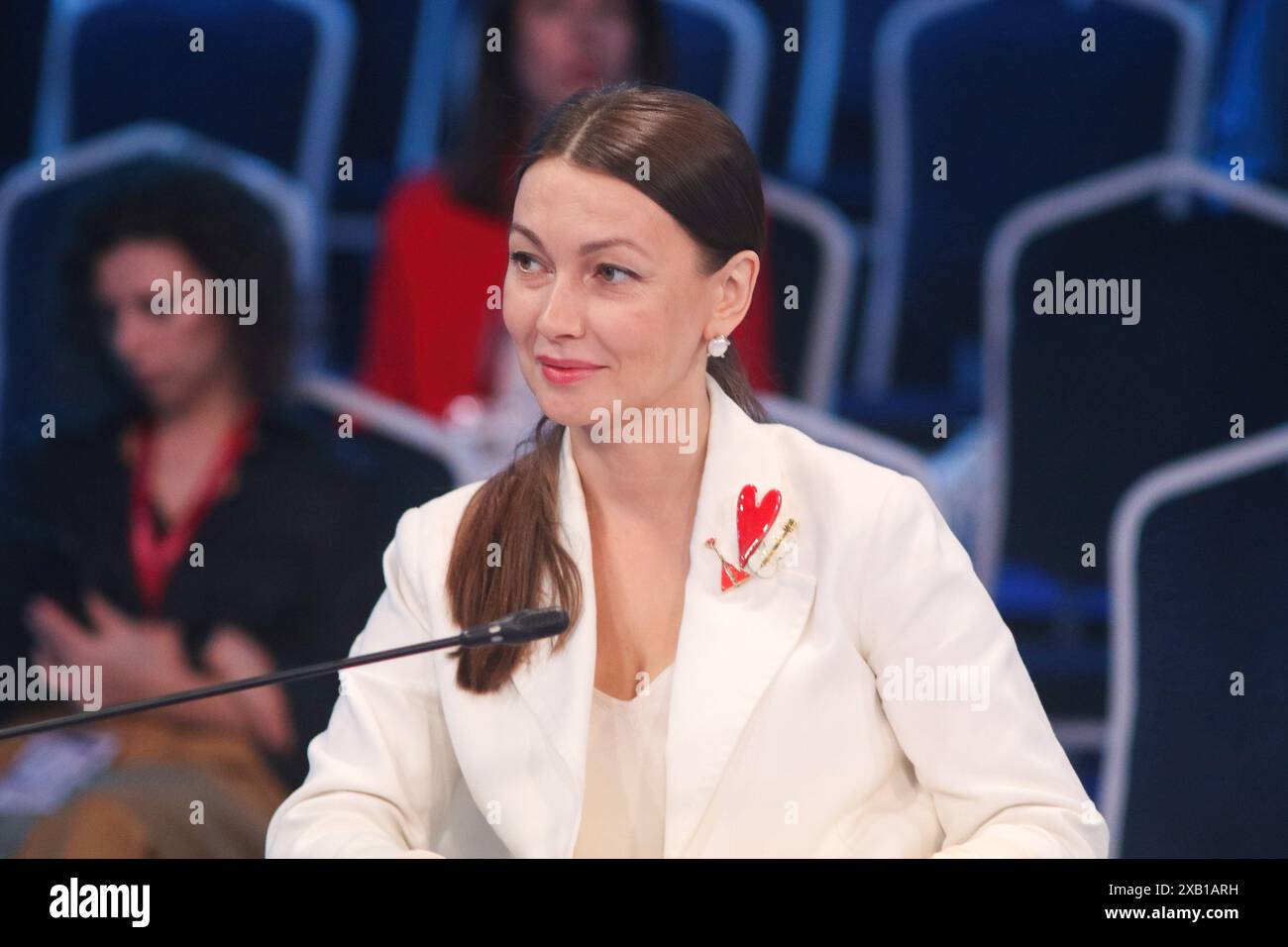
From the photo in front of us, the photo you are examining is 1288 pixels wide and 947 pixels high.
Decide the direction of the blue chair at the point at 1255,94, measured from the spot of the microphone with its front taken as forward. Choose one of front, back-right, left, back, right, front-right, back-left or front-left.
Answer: front-left

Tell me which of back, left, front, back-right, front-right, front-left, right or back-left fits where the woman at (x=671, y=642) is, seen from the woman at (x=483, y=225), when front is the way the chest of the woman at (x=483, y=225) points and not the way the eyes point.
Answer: front

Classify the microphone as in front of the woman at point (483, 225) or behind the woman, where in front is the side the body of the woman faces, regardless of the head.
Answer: in front

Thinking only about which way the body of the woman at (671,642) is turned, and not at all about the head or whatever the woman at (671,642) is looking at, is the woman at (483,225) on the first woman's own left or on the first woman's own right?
on the first woman's own right

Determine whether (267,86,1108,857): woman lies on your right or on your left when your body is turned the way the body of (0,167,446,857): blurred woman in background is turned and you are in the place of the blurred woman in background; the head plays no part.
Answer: on your left

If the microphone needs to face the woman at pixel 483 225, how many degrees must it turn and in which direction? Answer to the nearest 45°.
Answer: approximately 90° to its left

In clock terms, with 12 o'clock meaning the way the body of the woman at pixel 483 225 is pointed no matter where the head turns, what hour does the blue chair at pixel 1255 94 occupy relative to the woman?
The blue chair is roughly at 9 o'clock from the woman.

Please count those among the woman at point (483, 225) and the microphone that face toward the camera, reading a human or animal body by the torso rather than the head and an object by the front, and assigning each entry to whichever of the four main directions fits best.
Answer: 1

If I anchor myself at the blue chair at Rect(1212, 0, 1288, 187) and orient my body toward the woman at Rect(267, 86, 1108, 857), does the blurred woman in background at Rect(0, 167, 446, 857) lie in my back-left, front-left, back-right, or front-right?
front-right

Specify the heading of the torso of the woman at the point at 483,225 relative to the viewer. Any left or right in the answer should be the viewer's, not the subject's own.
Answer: facing the viewer

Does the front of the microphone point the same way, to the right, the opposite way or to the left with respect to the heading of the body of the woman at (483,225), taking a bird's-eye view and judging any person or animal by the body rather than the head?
to the left

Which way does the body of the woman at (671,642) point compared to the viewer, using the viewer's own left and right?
facing the viewer and to the left of the viewer

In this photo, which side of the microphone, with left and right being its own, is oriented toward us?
right

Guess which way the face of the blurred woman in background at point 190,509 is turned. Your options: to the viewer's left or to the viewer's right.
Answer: to the viewer's left

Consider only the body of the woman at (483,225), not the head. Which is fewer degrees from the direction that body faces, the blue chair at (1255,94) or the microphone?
the microphone
